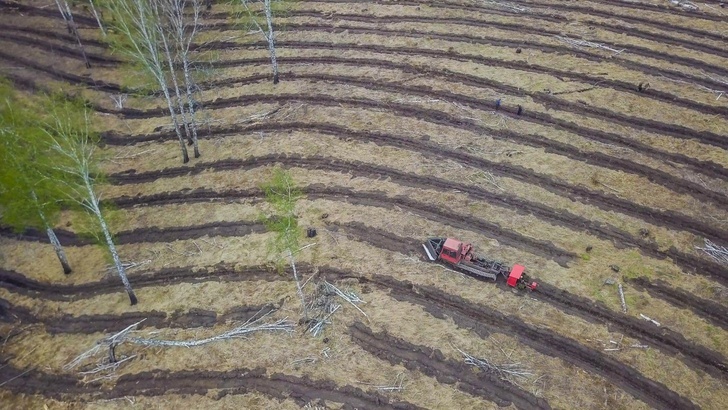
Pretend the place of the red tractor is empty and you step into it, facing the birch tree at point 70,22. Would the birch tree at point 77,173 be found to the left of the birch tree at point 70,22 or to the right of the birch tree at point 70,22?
left

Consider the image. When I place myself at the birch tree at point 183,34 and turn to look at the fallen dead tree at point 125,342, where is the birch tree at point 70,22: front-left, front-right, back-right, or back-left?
back-right

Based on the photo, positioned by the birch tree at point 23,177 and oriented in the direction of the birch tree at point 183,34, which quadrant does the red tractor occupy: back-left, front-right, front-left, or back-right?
front-right

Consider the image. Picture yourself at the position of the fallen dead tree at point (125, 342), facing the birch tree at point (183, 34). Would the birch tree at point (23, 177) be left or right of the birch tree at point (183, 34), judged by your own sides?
left

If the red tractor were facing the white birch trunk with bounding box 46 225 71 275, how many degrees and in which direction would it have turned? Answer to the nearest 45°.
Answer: approximately 45° to its left

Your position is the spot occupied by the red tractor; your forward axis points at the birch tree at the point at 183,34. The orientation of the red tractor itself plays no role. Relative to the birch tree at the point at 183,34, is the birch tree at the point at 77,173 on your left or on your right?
left

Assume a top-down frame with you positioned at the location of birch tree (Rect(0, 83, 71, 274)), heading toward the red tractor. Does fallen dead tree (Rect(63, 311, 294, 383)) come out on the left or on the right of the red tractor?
right

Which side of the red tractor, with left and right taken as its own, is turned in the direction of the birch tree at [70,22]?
front

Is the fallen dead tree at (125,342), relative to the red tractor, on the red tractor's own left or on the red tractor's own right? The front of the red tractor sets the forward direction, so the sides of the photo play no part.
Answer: on the red tractor's own left

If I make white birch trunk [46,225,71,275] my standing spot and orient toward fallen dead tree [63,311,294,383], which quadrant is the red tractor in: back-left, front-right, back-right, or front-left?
front-left

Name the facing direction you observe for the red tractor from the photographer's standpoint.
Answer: facing away from the viewer and to the left of the viewer
